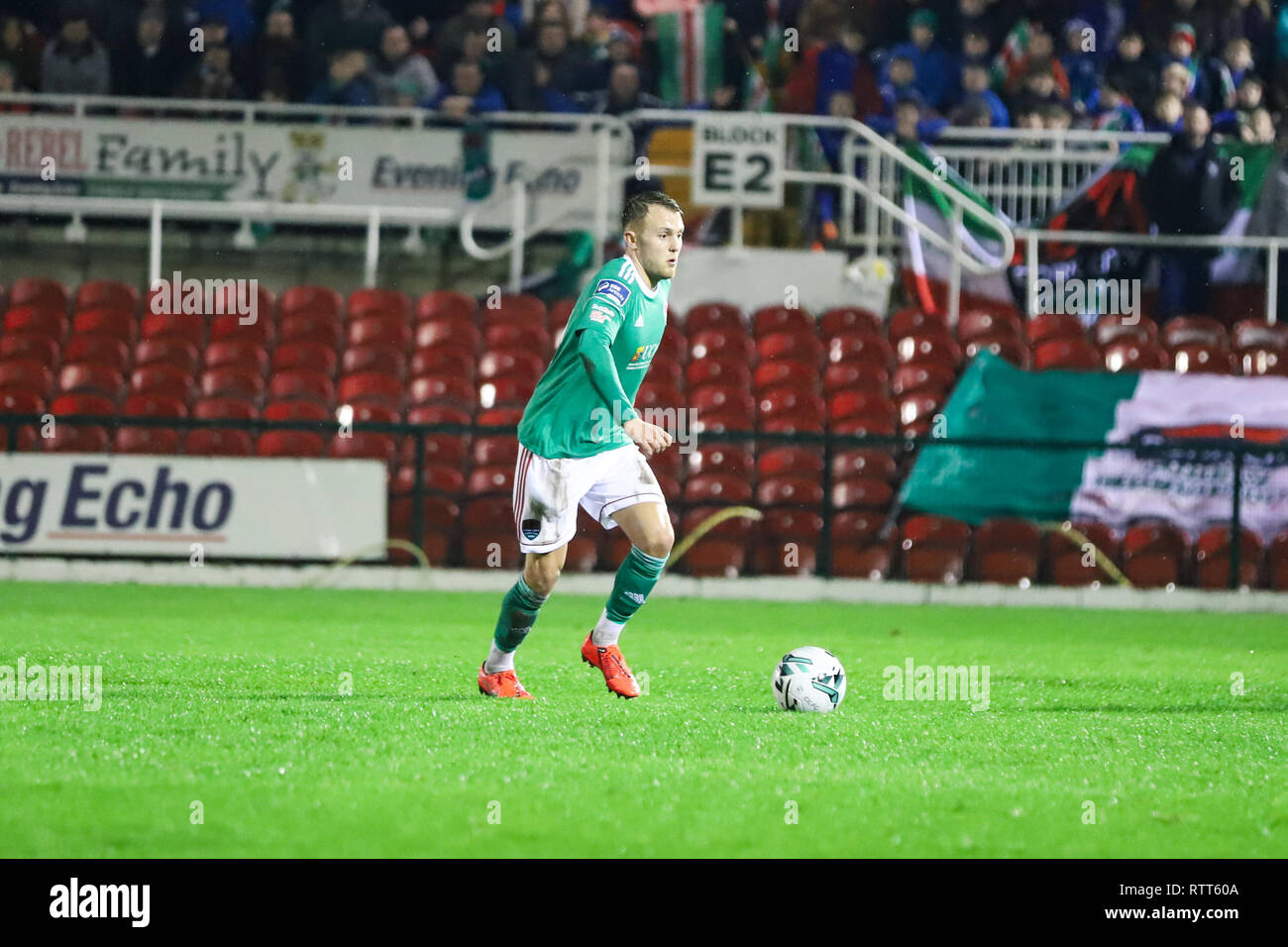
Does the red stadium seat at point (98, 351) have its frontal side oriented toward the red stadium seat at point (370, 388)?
no

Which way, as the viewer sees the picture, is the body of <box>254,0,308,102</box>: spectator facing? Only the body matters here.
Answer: toward the camera

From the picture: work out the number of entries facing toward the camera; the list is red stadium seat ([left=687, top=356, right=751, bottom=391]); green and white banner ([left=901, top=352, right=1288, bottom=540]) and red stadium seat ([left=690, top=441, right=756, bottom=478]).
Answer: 3

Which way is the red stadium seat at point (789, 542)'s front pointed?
toward the camera

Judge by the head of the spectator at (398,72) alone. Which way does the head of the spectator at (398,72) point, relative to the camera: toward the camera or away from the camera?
toward the camera

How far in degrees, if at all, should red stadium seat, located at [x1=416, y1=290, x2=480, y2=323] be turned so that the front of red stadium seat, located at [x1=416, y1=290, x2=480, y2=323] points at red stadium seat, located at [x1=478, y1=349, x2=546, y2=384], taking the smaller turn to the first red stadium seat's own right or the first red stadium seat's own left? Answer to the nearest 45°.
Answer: approximately 45° to the first red stadium seat's own left

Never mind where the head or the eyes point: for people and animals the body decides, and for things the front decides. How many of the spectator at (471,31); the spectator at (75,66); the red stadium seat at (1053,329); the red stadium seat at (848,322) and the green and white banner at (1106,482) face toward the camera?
5

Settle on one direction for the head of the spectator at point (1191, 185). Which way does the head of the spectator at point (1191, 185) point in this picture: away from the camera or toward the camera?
toward the camera

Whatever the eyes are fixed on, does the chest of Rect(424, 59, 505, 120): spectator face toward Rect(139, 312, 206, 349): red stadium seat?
no

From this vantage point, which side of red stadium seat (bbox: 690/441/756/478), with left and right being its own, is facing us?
front

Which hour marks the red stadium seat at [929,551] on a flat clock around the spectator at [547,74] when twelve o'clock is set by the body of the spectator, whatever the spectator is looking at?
The red stadium seat is roughly at 11 o'clock from the spectator.

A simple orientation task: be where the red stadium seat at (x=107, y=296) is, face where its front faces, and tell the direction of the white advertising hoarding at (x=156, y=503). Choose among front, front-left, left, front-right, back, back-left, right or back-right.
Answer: front

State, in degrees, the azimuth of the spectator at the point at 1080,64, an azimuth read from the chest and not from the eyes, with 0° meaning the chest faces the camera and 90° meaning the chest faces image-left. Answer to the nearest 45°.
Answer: approximately 0°

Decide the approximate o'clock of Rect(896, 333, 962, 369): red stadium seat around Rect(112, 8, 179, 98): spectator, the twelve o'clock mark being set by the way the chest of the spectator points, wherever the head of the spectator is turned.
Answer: The red stadium seat is roughly at 10 o'clock from the spectator.

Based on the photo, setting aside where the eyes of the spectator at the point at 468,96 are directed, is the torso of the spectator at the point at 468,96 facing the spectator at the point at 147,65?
no

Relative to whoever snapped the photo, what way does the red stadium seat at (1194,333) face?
facing the viewer

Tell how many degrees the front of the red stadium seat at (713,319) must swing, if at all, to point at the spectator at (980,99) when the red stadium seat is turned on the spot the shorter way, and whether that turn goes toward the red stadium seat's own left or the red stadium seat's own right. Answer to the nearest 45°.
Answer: approximately 135° to the red stadium seat's own left

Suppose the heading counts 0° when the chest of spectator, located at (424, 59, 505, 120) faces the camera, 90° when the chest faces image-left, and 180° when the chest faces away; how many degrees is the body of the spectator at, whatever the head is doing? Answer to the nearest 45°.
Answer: approximately 0°

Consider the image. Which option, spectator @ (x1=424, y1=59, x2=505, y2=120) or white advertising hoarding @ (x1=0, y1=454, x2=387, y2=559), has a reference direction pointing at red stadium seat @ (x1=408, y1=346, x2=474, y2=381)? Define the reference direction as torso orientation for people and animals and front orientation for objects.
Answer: the spectator

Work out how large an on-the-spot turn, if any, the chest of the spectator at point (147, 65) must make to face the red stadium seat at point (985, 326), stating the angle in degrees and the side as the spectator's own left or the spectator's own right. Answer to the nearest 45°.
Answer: approximately 45° to the spectator's own left
